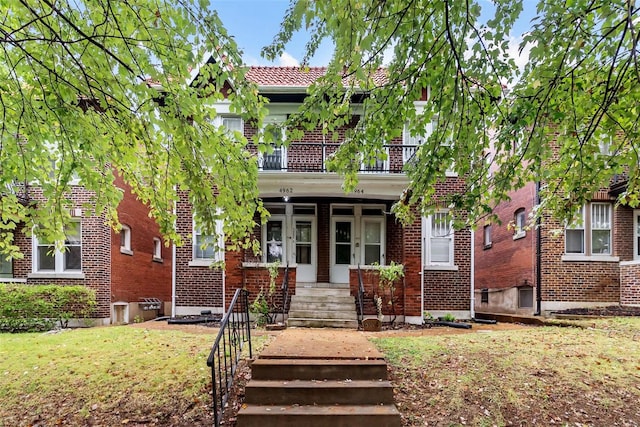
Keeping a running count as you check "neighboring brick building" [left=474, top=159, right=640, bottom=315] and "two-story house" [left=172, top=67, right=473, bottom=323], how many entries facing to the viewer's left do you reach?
0

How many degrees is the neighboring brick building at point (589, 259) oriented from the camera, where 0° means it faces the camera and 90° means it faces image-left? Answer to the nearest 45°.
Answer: approximately 315°

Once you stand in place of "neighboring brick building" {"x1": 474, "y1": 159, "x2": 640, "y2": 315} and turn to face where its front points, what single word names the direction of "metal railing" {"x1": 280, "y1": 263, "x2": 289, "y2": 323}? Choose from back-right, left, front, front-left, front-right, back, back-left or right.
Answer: right

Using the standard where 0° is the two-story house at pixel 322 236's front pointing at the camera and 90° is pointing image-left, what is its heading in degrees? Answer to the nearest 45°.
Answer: approximately 0°

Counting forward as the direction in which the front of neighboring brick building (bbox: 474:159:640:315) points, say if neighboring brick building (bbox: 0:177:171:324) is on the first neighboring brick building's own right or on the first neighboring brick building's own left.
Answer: on the first neighboring brick building's own right

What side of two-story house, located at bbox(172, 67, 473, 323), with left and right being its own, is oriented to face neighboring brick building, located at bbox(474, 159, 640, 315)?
left

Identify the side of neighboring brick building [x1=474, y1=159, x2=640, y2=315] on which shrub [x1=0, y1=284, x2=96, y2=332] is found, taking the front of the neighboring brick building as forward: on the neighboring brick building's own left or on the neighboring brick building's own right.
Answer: on the neighboring brick building's own right

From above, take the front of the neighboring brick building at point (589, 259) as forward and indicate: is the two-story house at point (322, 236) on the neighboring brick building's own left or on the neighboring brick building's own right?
on the neighboring brick building's own right
